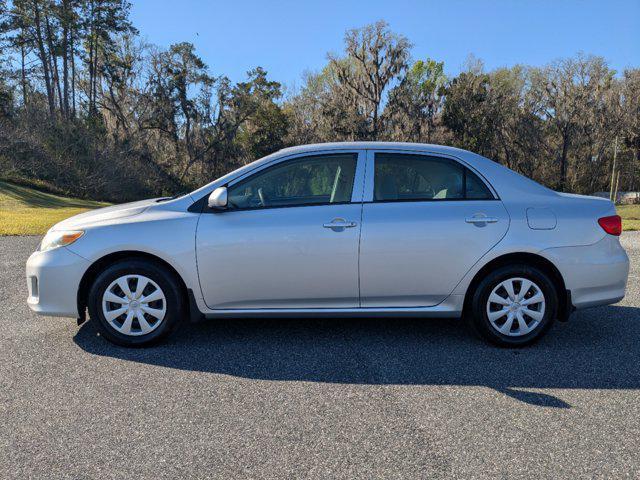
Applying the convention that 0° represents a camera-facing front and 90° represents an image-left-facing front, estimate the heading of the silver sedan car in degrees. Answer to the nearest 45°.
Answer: approximately 90°
